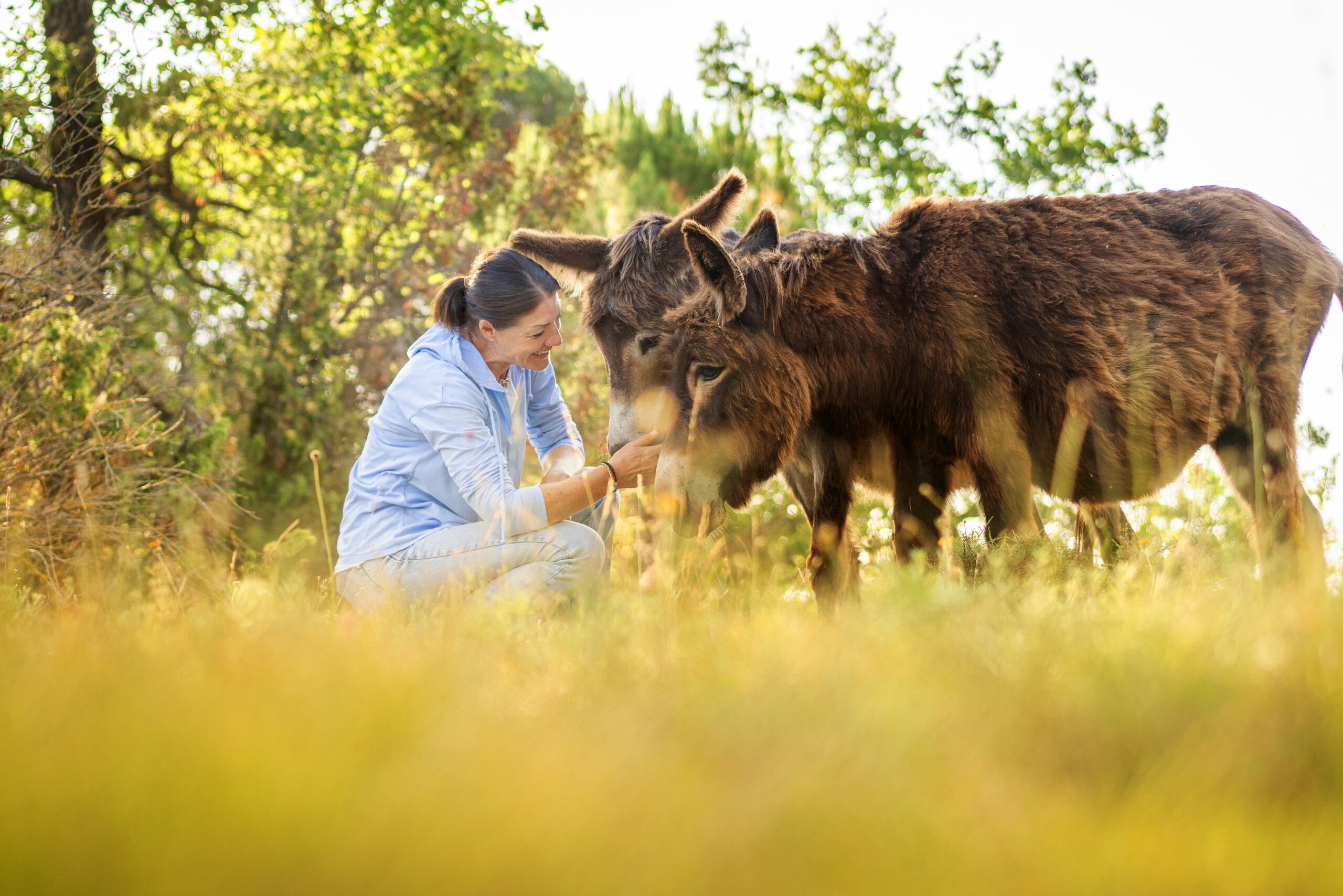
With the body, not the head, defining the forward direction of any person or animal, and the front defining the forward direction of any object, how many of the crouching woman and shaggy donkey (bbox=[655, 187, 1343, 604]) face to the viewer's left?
1

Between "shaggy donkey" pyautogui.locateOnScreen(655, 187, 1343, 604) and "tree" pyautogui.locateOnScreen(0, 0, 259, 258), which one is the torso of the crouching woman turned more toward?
the shaggy donkey

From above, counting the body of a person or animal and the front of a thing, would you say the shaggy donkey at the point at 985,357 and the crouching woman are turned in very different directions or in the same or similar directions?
very different directions

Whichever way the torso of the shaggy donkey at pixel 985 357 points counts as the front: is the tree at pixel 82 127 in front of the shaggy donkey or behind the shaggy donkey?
in front

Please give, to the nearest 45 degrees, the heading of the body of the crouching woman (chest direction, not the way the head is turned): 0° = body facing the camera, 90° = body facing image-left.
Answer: approximately 270°

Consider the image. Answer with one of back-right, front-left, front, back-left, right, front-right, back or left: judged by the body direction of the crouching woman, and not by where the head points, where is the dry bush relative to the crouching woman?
back-left

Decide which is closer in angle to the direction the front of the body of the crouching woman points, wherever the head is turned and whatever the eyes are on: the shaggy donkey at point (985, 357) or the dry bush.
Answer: the shaggy donkey

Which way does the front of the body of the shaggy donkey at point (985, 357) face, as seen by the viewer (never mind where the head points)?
to the viewer's left

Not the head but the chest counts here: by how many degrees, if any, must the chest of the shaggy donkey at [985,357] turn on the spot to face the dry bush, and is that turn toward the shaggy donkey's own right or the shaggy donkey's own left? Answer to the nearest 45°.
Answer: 0° — it already faces it

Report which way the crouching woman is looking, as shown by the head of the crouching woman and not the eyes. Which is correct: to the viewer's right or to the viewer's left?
to the viewer's right

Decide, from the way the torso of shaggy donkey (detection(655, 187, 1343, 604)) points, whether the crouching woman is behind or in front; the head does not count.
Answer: in front
